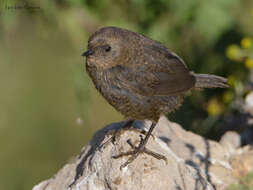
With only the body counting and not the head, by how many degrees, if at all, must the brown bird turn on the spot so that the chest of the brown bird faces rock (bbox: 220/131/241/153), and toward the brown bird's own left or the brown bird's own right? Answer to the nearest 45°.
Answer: approximately 135° to the brown bird's own right

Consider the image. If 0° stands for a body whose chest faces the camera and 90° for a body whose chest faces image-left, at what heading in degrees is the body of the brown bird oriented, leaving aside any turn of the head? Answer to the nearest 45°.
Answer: approximately 90°
